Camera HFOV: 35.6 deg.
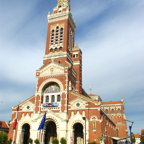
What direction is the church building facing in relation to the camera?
toward the camera
